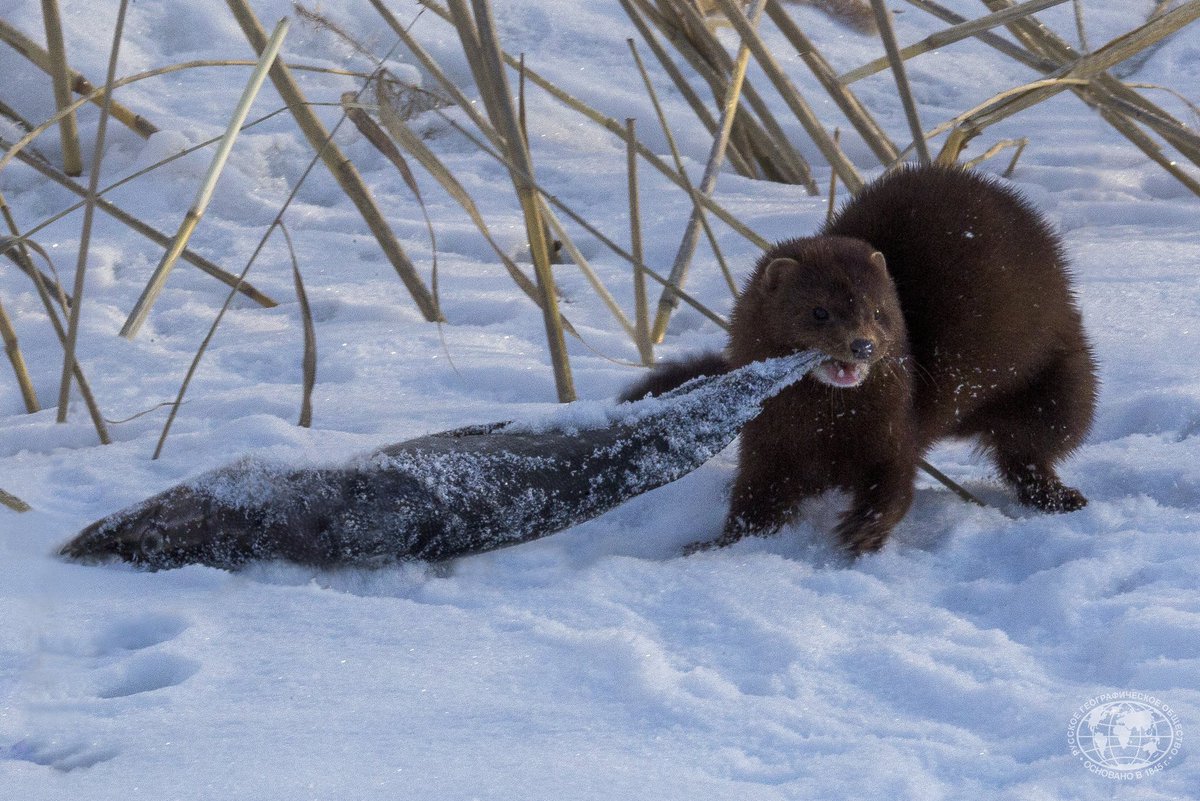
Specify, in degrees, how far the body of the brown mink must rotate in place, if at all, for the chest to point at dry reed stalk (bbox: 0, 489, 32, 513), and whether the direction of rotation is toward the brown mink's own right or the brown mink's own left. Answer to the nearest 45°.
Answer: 0° — it already faces it

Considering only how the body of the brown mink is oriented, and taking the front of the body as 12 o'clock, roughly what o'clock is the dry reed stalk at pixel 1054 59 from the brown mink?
The dry reed stalk is roughly at 5 o'clock from the brown mink.

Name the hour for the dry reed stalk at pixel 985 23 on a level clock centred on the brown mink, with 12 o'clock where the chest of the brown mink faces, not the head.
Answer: The dry reed stalk is roughly at 5 o'clock from the brown mink.

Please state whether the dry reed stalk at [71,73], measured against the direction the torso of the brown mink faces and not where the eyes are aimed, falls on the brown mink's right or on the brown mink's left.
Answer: on the brown mink's right

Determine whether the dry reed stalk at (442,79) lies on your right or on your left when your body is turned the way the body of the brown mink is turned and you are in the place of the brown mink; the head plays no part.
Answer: on your right

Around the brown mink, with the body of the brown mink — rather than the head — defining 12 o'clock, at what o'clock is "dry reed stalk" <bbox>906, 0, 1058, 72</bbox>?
The dry reed stalk is roughly at 5 o'clock from the brown mink.

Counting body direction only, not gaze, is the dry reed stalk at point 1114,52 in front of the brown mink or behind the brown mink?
behind

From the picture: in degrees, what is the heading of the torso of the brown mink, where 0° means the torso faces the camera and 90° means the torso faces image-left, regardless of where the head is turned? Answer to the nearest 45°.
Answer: approximately 45°

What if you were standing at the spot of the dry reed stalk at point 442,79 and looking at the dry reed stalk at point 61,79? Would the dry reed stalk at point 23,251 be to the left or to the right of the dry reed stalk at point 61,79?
left

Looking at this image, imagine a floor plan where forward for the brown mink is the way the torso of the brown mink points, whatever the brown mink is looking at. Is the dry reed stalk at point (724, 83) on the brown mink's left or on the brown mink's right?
on the brown mink's right

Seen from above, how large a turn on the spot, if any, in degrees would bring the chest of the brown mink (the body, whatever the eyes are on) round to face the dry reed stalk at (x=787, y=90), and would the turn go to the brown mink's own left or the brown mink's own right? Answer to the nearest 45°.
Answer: approximately 135° to the brown mink's own right
